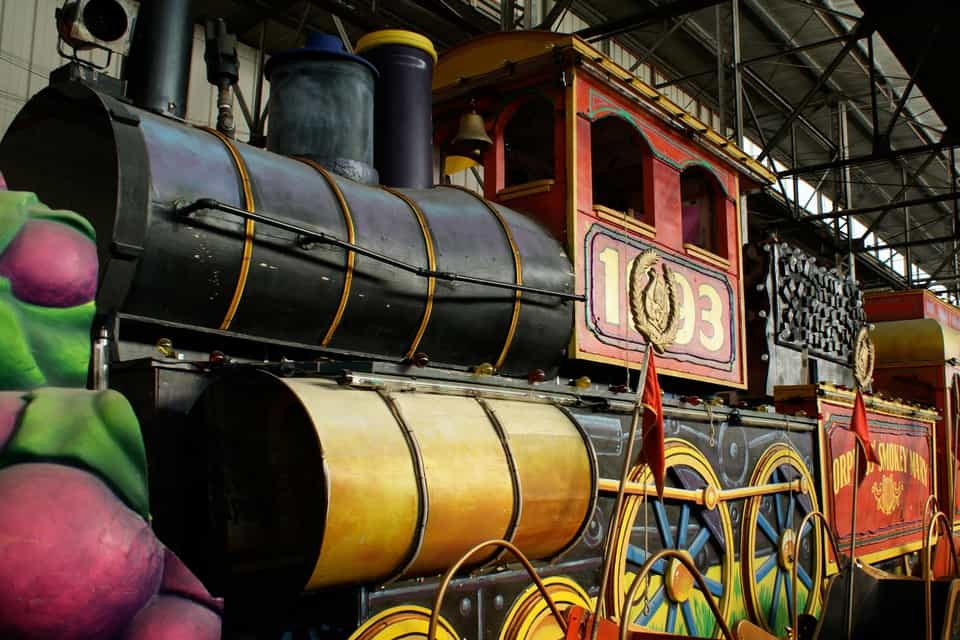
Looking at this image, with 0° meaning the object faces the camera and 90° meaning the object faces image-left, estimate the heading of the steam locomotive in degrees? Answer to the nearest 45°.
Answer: approximately 45°

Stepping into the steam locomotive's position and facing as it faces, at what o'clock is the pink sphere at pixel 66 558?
The pink sphere is roughly at 11 o'clock from the steam locomotive.

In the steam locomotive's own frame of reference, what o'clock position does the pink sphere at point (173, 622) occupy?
The pink sphere is roughly at 11 o'clock from the steam locomotive.
